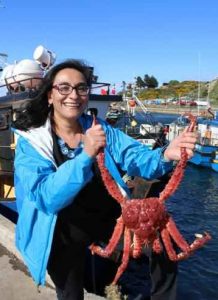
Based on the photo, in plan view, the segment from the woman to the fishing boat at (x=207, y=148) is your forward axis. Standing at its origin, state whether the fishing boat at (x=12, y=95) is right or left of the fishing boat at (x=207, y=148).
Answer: left

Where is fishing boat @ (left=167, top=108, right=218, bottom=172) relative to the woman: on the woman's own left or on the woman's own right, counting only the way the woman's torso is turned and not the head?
on the woman's own left

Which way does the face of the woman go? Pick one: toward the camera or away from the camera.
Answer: toward the camera

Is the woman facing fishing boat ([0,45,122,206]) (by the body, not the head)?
no

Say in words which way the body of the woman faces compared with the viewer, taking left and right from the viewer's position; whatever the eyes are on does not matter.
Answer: facing the viewer and to the right of the viewer
